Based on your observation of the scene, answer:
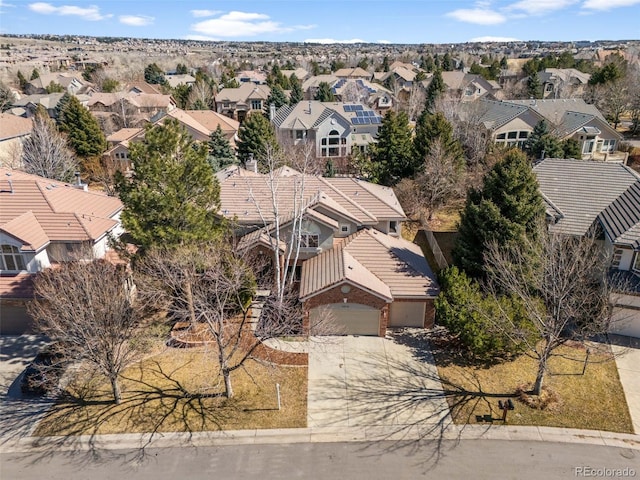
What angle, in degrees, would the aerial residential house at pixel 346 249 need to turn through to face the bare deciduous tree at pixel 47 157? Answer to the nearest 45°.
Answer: approximately 135° to its right

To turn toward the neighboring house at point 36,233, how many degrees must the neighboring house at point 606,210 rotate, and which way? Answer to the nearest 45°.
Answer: approximately 45° to its right

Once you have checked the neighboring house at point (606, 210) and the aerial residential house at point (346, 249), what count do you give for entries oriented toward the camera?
2

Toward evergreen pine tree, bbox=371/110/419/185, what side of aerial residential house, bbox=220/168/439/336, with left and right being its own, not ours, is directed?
back

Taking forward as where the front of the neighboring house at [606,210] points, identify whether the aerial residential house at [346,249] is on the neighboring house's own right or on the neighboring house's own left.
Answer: on the neighboring house's own right

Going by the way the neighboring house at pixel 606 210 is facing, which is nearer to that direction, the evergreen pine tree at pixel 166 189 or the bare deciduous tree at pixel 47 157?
the evergreen pine tree

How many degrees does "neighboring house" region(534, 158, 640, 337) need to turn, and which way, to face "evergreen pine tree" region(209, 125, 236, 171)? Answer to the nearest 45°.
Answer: approximately 90° to its right

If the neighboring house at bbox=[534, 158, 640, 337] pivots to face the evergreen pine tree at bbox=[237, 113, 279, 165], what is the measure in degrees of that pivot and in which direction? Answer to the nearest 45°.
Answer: approximately 90° to its right

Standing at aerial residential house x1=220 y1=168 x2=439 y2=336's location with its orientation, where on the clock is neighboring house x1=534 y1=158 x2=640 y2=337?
The neighboring house is roughly at 9 o'clock from the aerial residential house.

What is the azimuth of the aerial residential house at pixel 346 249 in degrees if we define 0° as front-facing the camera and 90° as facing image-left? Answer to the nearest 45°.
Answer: approximately 0°
